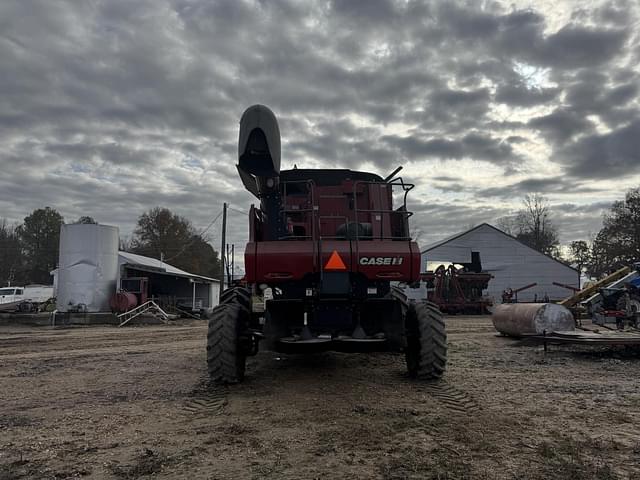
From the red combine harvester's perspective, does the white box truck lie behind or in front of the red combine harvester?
in front

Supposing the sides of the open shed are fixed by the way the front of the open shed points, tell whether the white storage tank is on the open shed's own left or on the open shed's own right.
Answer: on the open shed's own right

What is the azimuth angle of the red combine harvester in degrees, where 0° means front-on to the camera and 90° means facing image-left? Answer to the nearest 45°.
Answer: approximately 180°

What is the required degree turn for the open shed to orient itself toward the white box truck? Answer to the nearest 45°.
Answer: approximately 135° to its right

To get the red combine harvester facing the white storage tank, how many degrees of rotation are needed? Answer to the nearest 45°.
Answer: approximately 45° to its left

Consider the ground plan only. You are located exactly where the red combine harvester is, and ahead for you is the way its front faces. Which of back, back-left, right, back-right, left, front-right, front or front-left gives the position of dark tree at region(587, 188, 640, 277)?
front-right

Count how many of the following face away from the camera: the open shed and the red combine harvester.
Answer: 1

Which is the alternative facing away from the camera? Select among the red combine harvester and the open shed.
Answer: the red combine harvester
